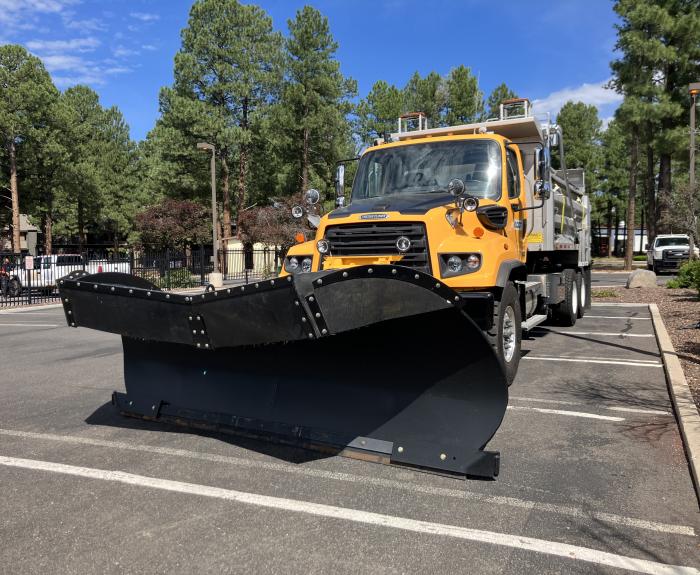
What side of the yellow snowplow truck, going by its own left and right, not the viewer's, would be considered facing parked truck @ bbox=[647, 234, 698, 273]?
back

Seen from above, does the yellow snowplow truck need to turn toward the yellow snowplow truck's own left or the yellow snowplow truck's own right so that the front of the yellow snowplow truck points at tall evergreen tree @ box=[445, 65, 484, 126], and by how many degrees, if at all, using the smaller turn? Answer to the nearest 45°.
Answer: approximately 135° to the yellow snowplow truck's own right

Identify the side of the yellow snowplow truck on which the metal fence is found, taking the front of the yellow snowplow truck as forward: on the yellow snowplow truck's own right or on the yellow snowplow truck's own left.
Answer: on the yellow snowplow truck's own right

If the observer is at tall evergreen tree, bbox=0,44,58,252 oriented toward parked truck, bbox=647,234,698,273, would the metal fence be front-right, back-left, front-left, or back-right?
front-right

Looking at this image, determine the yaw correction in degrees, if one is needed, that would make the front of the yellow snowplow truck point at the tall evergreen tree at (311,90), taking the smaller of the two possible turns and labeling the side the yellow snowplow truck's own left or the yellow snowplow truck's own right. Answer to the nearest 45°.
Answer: approximately 135° to the yellow snowplow truck's own right

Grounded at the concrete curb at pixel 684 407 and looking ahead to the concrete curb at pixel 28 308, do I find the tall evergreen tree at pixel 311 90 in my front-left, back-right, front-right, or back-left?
front-right

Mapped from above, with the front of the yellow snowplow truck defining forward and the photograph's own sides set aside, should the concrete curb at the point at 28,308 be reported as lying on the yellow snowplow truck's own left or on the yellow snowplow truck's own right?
on the yellow snowplow truck's own right

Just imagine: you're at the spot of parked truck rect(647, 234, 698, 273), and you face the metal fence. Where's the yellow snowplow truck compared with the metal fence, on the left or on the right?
left

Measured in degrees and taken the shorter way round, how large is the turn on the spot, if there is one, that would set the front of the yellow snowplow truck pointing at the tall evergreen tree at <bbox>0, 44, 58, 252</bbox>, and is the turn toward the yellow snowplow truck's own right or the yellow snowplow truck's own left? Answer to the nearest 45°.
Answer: approximately 90° to the yellow snowplow truck's own right

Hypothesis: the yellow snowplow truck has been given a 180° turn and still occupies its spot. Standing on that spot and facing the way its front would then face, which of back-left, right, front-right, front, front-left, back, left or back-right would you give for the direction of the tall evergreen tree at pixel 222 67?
front-left

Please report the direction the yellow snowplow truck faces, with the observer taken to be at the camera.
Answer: facing the viewer and to the left of the viewer

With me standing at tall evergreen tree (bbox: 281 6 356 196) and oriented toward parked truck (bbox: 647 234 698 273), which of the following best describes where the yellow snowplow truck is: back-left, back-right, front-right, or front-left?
front-right
